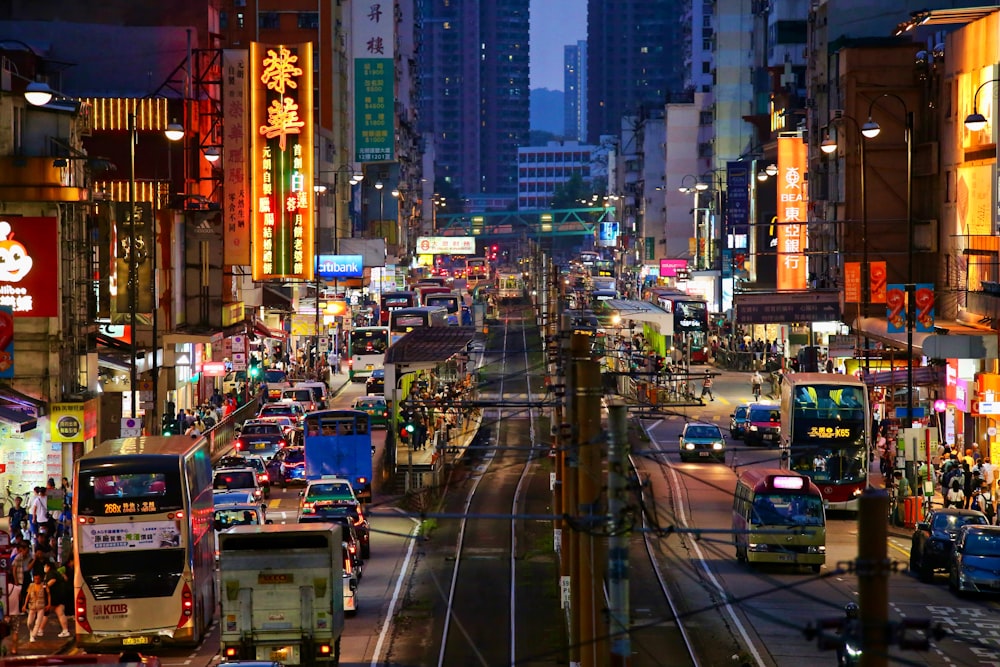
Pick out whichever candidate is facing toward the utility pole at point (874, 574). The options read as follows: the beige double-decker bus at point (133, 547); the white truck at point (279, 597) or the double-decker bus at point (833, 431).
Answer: the double-decker bus

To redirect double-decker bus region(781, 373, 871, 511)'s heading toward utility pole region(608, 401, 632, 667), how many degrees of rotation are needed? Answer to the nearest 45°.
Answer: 0° — it already faces it

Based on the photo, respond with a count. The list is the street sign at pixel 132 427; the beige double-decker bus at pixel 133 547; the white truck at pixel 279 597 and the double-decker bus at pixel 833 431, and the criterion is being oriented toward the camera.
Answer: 2

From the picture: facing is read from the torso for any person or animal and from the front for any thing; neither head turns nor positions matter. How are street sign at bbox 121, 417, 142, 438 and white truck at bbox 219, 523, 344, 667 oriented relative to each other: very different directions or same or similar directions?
very different directions

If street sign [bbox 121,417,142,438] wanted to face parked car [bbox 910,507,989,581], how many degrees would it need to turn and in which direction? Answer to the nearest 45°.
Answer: approximately 45° to its left

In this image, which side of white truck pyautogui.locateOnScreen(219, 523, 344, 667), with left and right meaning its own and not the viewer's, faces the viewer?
back

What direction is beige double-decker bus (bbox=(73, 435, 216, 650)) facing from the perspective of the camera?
away from the camera

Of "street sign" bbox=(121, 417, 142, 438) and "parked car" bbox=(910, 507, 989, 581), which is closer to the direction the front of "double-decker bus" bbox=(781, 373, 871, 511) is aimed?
the parked car

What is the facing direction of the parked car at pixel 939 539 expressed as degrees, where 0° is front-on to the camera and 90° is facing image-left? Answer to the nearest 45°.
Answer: approximately 45°

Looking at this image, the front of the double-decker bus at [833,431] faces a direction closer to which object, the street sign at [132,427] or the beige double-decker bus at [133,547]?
the beige double-decker bus

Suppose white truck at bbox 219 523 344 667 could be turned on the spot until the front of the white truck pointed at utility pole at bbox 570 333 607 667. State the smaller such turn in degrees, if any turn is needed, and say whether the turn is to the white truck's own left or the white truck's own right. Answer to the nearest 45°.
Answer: approximately 135° to the white truck's own right

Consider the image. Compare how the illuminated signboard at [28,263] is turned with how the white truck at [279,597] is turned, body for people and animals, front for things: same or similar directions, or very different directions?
very different directions

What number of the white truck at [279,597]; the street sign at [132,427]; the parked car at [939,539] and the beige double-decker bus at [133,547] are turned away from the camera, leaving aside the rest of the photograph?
2
